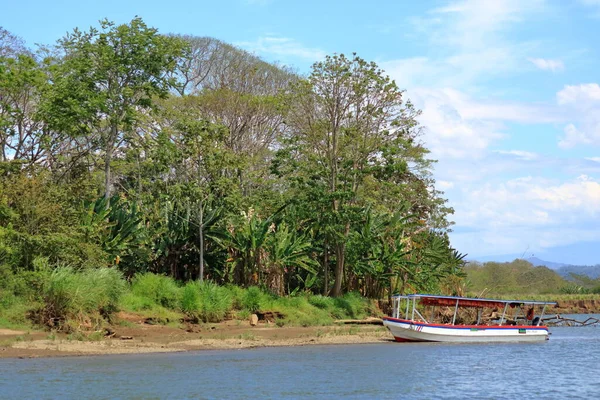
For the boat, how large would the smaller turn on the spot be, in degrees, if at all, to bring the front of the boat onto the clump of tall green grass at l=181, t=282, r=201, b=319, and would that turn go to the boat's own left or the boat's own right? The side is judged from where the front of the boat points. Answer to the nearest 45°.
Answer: approximately 45° to the boat's own left

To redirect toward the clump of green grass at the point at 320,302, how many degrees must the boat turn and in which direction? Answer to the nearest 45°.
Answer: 0° — it already faces it

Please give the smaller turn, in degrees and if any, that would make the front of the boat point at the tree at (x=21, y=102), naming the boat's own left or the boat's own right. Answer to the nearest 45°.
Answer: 0° — it already faces it

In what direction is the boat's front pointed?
to the viewer's left

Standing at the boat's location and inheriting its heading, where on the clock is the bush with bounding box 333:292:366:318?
The bush is roughly at 1 o'clock from the boat.
